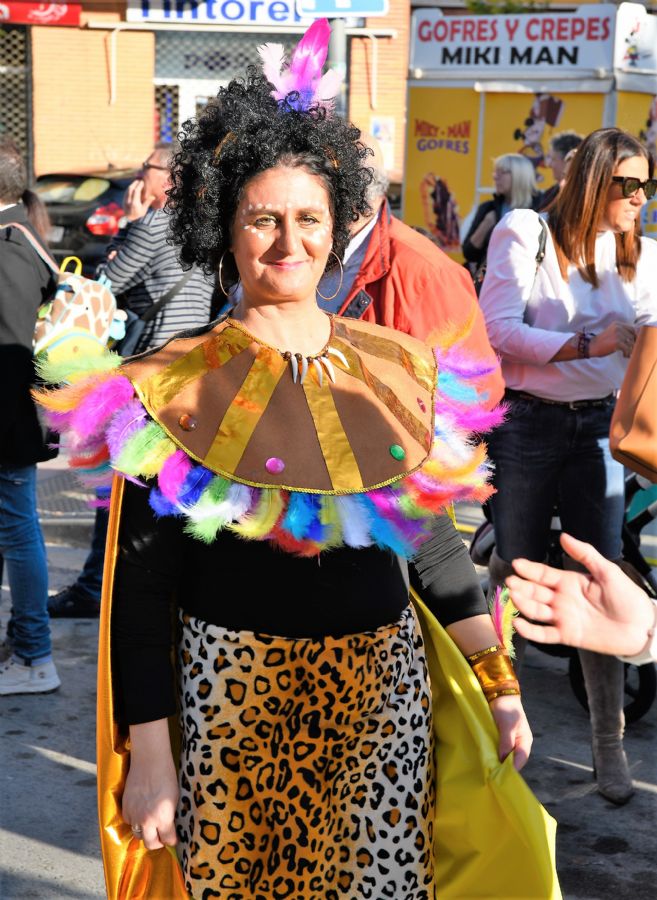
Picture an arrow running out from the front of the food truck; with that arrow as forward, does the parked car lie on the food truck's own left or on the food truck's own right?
on the food truck's own right

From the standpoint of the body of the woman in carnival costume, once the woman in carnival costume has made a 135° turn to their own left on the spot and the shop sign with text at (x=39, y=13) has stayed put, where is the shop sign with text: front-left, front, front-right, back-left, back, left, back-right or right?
front-left

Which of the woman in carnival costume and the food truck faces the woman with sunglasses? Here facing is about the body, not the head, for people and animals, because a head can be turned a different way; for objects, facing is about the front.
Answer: the food truck

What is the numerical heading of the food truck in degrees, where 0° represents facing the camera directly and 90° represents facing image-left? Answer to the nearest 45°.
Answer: approximately 0°

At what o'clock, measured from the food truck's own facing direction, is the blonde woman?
The blonde woman is roughly at 12 o'clock from the food truck.

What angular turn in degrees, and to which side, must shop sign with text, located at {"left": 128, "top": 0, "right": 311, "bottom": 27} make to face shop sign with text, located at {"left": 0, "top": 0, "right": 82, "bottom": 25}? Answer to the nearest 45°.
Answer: approximately 135° to its right

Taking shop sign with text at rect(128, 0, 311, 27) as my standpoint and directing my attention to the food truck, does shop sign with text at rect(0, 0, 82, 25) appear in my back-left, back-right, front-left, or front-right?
back-right

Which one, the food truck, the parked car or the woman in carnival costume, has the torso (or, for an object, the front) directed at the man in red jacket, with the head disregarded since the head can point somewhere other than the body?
the food truck

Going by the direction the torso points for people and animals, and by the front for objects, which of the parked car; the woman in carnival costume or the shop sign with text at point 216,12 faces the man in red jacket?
the shop sign with text

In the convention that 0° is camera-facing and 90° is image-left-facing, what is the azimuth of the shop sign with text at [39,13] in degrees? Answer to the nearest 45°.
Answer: approximately 0°

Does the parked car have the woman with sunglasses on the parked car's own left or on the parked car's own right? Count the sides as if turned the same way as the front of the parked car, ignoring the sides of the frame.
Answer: on the parked car's own right
